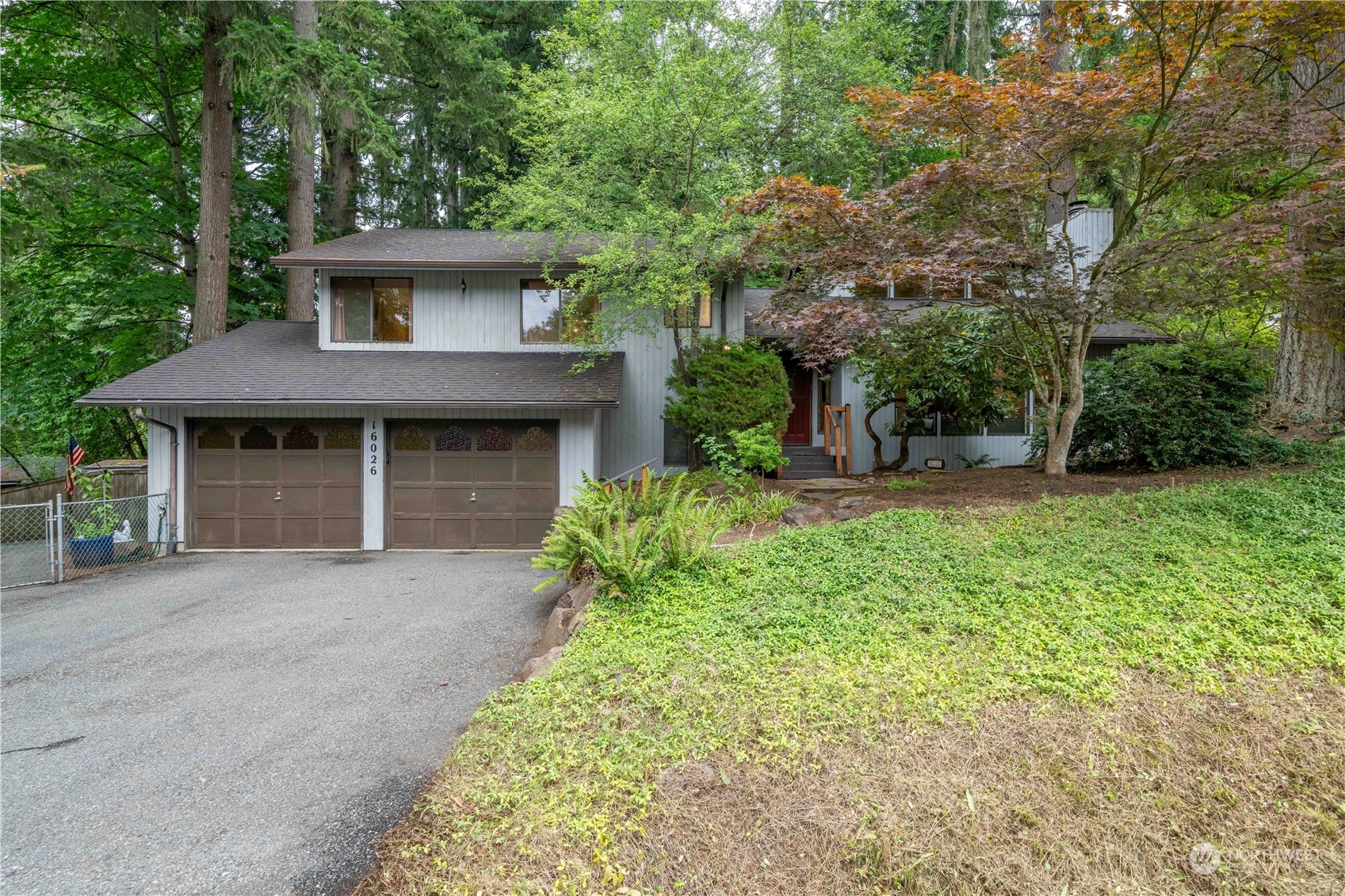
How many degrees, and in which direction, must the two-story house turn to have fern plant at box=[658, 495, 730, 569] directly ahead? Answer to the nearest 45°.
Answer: approximately 45° to its left

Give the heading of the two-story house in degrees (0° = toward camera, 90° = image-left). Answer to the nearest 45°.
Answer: approximately 0°

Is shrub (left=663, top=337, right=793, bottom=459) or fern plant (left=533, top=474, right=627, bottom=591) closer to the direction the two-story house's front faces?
the fern plant

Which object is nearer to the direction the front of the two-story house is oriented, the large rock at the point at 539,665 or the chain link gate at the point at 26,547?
the large rock

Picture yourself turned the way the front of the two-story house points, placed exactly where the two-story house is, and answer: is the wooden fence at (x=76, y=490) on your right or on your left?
on your right

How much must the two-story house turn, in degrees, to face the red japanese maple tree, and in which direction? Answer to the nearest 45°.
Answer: approximately 45° to its left

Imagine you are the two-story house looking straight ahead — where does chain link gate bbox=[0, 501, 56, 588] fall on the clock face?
The chain link gate is roughly at 3 o'clock from the two-story house.

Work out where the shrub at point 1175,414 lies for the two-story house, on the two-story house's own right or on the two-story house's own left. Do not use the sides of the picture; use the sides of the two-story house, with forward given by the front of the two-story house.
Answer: on the two-story house's own left

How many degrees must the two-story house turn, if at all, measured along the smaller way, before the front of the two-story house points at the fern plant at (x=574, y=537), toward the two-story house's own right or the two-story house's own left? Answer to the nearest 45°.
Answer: approximately 45° to the two-story house's own left
